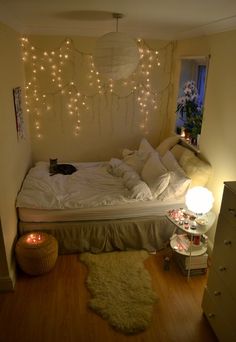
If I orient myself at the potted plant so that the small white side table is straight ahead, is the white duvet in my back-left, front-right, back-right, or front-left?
front-right

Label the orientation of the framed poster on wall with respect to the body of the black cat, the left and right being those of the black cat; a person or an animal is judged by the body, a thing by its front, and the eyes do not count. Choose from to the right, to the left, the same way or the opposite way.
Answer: the opposite way

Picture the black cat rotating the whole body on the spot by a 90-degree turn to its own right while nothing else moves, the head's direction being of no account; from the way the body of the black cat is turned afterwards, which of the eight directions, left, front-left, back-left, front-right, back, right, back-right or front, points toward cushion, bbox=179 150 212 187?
back-right

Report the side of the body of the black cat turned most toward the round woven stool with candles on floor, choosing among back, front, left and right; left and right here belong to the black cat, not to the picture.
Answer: left

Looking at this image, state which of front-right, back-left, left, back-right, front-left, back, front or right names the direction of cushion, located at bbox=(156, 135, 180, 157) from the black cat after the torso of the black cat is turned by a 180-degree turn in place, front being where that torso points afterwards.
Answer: front

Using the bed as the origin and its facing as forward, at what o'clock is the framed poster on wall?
The framed poster on wall is roughly at 1 o'clock from the bed.

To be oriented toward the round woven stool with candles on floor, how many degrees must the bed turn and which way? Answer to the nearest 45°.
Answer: approximately 45° to its left

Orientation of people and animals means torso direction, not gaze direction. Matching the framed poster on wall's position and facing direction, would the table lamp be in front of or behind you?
in front

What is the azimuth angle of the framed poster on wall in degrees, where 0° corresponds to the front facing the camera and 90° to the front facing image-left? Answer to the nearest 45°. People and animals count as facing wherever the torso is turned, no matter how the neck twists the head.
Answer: approximately 270°

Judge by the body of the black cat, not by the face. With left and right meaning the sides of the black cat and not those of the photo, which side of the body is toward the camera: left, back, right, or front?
left

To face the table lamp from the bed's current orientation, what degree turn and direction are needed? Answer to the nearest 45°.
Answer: approximately 135° to its left

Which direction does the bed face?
to the viewer's left
